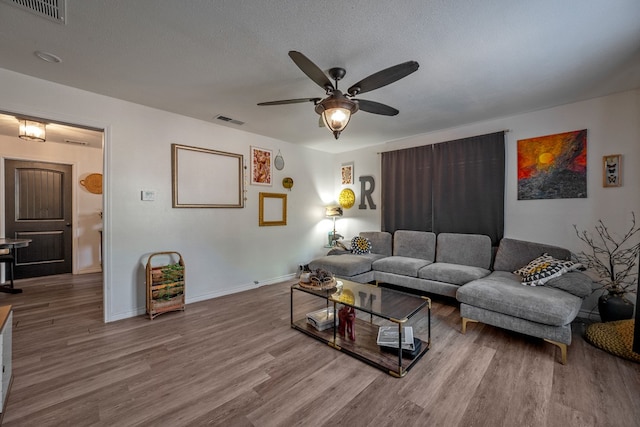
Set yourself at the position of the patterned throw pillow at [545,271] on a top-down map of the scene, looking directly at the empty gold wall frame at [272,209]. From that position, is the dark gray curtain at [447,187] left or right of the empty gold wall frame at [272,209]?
right

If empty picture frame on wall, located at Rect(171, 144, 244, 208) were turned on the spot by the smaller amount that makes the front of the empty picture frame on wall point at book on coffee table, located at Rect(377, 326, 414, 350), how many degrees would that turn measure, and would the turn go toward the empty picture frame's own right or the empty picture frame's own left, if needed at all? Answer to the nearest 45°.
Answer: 0° — it already faces it

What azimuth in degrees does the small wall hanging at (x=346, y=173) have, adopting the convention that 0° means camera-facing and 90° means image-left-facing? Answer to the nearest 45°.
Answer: approximately 45°

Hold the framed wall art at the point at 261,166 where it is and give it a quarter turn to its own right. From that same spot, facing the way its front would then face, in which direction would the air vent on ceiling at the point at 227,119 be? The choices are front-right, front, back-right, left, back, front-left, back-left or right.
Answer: front

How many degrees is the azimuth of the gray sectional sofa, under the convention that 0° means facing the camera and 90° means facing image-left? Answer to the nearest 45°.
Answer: approximately 45°

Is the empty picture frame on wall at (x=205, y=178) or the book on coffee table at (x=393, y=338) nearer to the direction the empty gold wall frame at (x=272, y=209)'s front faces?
the book on coffee table

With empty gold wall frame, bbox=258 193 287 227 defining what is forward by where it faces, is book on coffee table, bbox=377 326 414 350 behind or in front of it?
in front
